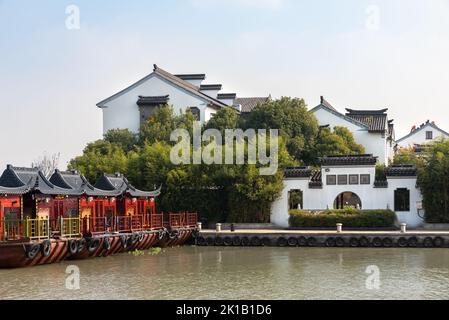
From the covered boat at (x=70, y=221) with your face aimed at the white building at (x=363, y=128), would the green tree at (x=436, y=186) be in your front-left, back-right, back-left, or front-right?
front-right

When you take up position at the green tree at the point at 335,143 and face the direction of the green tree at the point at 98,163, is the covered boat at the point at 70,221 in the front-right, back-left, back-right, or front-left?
front-left

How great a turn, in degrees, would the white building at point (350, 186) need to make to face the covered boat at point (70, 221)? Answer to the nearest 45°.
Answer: approximately 45° to its right

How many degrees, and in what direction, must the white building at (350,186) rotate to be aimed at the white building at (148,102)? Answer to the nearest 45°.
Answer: approximately 135° to its right

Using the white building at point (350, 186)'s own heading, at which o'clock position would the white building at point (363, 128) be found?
the white building at point (363, 128) is roughly at 6 o'clock from the white building at point (350, 186).

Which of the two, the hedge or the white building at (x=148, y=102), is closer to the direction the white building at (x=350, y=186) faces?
the hedge

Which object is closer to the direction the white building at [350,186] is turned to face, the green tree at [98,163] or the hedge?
the hedge

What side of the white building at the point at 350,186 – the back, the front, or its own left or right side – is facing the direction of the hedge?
front

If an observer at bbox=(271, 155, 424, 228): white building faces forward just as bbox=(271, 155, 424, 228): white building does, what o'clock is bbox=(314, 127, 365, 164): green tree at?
The green tree is roughly at 6 o'clock from the white building.

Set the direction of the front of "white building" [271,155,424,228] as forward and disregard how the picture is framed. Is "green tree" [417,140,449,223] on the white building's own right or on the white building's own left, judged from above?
on the white building's own left

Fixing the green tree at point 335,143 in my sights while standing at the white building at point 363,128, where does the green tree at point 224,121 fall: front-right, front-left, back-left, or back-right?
front-right

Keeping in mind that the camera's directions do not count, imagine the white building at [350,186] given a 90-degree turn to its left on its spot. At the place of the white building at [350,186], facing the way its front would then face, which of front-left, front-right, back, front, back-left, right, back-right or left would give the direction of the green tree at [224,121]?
back-left

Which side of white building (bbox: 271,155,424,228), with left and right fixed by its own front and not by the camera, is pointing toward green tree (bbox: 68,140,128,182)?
right

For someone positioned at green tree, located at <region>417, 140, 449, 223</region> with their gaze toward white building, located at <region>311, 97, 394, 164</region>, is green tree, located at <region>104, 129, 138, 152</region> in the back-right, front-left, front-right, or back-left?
front-left

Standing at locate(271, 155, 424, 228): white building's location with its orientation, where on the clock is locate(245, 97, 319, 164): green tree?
The green tree is roughly at 5 o'clock from the white building.

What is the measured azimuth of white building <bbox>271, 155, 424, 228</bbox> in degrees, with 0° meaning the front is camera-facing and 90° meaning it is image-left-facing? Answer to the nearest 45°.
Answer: approximately 0°

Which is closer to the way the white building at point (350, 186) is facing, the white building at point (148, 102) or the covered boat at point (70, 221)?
the covered boat
